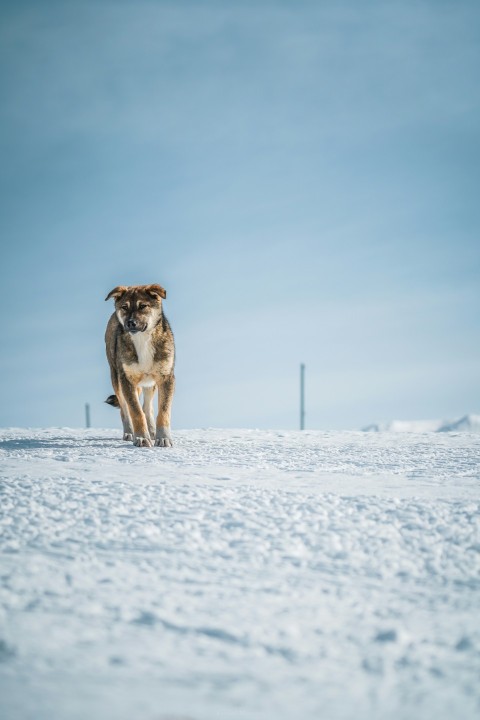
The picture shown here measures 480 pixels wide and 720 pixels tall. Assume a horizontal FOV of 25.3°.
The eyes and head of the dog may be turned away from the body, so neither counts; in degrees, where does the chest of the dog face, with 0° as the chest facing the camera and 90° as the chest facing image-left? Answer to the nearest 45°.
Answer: approximately 0°

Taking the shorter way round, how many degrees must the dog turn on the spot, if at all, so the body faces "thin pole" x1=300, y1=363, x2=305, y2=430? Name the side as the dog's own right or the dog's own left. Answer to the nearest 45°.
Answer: approximately 180°
